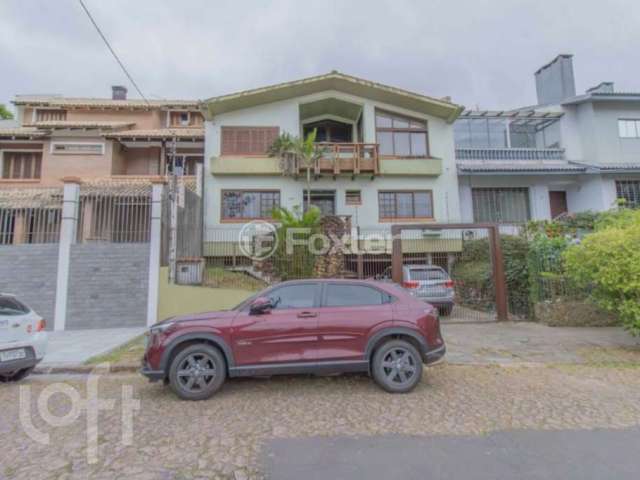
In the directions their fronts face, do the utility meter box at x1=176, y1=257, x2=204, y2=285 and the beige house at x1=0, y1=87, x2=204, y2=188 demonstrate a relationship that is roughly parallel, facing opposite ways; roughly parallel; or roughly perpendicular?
roughly parallel

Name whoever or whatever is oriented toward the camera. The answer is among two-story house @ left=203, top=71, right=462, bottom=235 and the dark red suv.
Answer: the two-story house

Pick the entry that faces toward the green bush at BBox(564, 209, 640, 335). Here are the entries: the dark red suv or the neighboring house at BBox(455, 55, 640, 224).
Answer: the neighboring house

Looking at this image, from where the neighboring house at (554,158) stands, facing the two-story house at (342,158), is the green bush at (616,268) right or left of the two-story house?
left

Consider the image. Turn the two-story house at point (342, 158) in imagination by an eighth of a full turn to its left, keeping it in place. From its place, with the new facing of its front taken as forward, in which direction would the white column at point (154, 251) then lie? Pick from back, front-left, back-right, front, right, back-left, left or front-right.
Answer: right

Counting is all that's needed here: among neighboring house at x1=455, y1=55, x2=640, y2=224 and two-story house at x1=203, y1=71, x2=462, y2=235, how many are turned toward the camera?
2

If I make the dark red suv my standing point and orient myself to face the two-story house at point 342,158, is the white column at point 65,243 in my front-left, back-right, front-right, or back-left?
front-left

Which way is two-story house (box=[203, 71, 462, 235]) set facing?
toward the camera

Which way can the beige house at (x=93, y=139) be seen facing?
toward the camera

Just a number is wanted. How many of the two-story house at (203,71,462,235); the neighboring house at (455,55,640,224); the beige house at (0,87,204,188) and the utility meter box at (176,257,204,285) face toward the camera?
4

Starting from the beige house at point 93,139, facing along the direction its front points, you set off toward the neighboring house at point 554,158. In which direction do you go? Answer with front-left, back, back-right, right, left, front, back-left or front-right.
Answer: front-left

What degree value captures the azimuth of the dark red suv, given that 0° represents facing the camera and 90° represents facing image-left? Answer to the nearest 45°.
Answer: approximately 90°

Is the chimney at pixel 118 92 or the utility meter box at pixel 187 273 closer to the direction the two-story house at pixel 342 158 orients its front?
the utility meter box

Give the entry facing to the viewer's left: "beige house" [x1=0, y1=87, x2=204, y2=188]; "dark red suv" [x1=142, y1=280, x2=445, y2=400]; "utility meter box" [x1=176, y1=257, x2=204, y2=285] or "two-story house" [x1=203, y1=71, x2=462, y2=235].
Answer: the dark red suv

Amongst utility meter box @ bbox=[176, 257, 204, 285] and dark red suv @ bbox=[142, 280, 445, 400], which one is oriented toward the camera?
the utility meter box

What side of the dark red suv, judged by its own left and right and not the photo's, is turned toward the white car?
front
